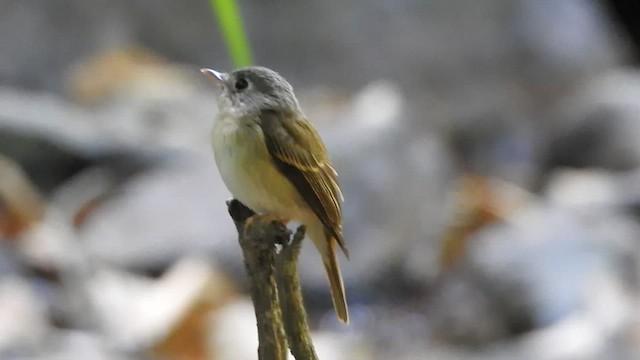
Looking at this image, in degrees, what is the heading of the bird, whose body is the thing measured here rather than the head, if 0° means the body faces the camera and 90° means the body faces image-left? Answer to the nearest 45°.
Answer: approximately 90°
